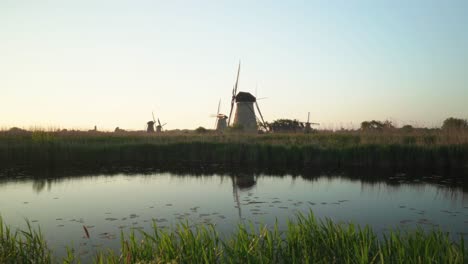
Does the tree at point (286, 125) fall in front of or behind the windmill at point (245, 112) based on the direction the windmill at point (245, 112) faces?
behind

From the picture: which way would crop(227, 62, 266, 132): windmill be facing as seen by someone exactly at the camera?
facing to the left of the viewer
